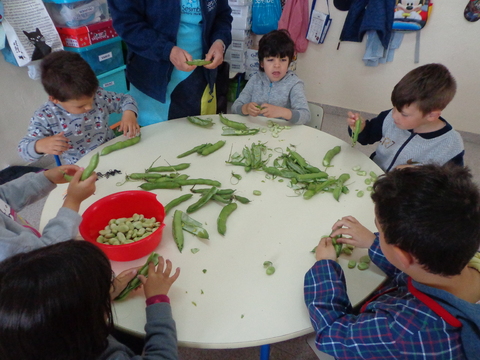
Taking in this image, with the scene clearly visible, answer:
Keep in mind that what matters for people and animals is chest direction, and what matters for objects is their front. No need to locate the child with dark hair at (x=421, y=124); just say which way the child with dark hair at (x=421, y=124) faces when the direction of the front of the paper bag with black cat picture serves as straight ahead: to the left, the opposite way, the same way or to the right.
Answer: to the right

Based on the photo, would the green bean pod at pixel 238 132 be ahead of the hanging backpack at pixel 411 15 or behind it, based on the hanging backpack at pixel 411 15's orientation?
ahead

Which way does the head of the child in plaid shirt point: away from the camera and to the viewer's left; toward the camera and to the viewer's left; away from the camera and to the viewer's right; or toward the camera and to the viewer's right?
away from the camera and to the viewer's left

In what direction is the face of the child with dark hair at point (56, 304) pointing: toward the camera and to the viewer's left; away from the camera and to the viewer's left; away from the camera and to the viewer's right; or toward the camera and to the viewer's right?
away from the camera and to the viewer's right

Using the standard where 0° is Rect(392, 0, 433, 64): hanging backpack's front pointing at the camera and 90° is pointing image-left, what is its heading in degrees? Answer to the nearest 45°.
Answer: approximately 0°

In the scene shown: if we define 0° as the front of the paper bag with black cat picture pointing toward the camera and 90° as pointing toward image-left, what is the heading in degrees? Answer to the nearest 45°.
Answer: approximately 0°

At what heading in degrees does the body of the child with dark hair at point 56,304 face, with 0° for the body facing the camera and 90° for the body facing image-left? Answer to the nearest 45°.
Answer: approximately 225°

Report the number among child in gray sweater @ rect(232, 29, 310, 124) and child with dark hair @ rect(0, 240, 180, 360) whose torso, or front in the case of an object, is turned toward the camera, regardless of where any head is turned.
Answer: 1

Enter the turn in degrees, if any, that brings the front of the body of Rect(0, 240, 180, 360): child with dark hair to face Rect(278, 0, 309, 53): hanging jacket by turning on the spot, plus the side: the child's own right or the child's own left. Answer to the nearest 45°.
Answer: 0° — they already face it

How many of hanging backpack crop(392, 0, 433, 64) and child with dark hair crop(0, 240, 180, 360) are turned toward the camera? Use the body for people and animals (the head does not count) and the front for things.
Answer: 1

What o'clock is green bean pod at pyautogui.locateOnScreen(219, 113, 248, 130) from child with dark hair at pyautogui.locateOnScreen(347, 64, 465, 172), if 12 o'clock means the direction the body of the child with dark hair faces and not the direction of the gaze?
The green bean pod is roughly at 1 o'clock from the child with dark hair.

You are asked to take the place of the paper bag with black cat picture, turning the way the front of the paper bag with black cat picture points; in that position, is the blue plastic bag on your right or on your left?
on your left

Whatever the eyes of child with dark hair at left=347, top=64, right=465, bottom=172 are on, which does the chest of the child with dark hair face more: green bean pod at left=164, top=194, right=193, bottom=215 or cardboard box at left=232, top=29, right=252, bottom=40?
the green bean pod

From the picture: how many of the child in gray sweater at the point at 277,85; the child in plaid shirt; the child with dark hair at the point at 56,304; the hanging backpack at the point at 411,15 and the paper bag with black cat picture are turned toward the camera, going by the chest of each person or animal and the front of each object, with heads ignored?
3

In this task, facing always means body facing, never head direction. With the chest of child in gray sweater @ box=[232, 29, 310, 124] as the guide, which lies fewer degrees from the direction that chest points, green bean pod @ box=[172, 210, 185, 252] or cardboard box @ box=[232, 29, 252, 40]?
the green bean pod
